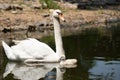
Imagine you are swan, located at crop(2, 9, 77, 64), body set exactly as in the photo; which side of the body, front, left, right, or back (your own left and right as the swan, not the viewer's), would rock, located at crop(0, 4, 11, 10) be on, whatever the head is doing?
left

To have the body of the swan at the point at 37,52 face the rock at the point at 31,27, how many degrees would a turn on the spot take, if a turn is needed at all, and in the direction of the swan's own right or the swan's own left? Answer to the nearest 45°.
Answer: approximately 90° to the swan's own left

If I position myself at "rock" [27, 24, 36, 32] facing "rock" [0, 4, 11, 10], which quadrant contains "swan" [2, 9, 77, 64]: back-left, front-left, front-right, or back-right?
back-left

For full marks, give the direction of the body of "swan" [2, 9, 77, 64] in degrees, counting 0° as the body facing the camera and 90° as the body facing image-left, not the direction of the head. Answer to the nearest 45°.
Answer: approximately 270°
